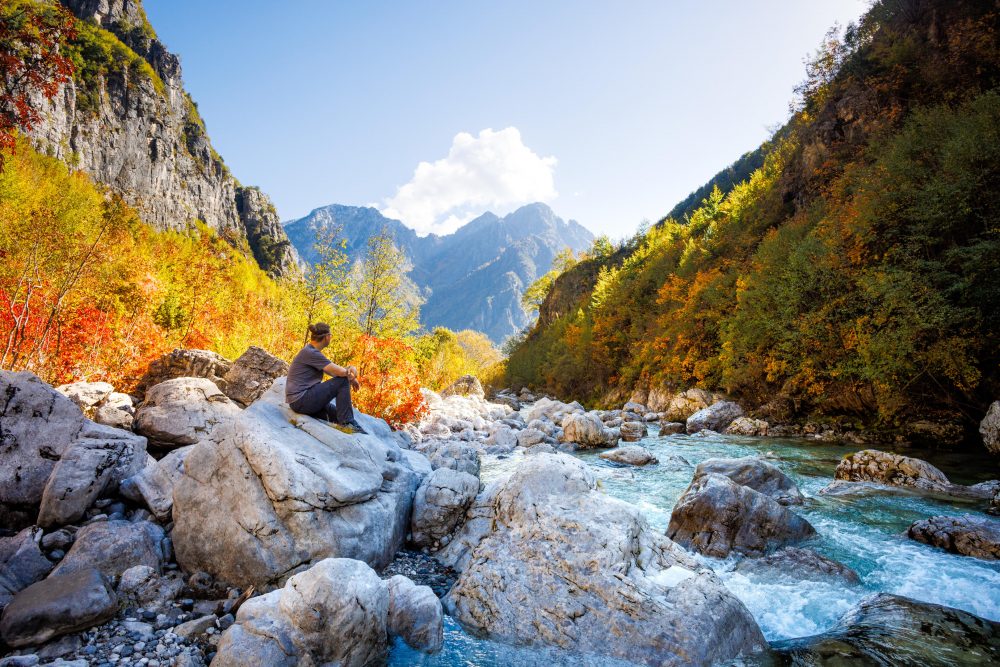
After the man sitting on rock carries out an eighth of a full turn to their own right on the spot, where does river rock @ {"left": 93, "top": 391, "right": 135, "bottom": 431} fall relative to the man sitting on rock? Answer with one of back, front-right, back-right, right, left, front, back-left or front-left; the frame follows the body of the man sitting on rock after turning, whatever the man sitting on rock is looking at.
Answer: back

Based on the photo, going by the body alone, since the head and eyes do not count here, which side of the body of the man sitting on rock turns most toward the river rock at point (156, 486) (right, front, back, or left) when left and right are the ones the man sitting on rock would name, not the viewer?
back

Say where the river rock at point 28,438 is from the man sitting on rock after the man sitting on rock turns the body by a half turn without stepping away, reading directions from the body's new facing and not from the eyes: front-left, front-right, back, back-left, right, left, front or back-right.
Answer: front

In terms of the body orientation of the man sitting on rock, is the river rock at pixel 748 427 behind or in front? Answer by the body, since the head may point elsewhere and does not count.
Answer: in front

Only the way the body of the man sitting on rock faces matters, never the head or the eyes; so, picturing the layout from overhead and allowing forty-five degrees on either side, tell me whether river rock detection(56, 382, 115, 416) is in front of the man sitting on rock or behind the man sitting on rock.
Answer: behind

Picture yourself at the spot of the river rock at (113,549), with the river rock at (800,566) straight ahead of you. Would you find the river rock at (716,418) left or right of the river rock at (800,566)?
left

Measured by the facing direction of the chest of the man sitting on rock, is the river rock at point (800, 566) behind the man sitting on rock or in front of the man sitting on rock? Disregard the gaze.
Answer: in front

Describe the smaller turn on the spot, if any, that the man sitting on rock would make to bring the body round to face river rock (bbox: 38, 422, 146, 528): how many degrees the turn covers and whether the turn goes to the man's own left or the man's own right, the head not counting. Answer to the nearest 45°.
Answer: approximately 180°

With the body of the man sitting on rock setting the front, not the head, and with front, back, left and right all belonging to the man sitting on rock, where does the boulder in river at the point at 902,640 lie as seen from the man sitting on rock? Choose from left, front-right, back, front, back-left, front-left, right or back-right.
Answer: front-right

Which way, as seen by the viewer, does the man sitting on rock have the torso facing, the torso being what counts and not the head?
to the viewer's right
